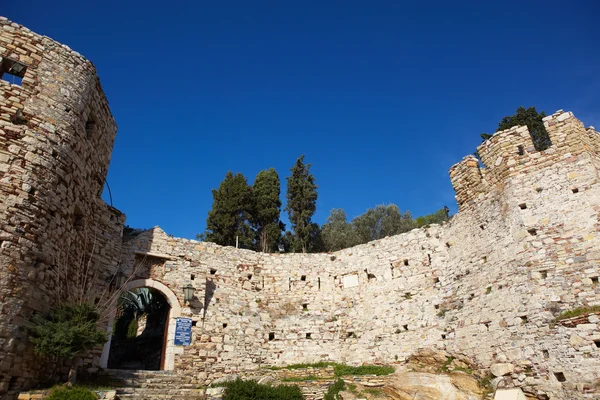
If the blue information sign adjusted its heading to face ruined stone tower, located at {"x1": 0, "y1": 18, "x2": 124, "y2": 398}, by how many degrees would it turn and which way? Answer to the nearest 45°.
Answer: approximately 45° to its right

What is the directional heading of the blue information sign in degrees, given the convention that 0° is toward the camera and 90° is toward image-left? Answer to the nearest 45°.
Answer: approximately 0°

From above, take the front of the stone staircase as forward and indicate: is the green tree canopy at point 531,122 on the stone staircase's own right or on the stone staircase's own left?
on the stone staircase's own left

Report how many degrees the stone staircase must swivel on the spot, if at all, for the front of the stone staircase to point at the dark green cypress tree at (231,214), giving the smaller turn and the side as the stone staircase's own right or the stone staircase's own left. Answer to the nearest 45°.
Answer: approximately 180°

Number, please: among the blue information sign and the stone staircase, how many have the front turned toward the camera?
2

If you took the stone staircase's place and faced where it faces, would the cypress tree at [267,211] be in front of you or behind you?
behind

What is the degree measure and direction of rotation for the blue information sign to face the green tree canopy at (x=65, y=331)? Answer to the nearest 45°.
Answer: approximately 45° to its right

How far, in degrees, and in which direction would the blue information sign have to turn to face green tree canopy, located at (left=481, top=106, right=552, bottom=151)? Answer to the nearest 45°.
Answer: approximately 90° to its left

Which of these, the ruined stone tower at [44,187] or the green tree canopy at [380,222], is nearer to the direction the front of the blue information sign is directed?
the ruined stone tower

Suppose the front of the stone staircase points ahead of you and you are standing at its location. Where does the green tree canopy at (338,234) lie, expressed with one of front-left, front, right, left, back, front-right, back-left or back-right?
back-left

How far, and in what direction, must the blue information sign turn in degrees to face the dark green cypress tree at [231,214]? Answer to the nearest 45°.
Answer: approximately 180°
